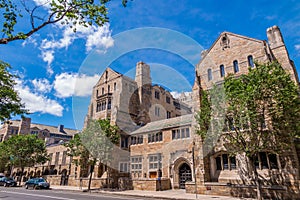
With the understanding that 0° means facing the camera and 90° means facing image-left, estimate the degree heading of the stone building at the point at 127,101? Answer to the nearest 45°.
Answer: approximately 45°

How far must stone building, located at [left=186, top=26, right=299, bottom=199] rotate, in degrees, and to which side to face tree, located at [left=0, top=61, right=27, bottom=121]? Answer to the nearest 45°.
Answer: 0° — it already faces it

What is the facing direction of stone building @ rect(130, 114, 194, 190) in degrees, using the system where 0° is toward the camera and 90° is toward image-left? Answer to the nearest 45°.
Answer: approximately 45°

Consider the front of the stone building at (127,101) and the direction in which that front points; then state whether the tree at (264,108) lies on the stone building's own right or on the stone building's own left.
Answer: on the stone building's own left

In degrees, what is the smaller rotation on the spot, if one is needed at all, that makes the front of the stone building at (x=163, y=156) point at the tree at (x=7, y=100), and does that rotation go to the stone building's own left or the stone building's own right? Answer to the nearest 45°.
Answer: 0° — it already faces it

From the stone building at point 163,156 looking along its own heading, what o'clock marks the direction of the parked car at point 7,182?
The parked car is roughly at 2 o'clock from the stone building.

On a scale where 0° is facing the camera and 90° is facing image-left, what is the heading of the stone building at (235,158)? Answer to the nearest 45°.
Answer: approximately 45°
